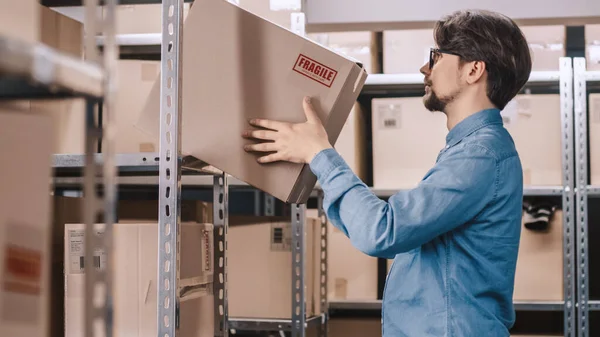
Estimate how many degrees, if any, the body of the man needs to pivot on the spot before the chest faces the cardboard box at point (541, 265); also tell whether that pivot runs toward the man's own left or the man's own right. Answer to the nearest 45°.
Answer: approximately 90° to the man's own right

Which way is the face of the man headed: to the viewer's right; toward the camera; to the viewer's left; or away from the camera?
to the viewer's left

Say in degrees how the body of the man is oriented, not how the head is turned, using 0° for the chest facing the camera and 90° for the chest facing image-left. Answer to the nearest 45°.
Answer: approximately 90°

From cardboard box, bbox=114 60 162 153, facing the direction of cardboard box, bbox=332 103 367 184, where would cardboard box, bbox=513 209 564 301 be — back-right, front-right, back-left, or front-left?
front-right

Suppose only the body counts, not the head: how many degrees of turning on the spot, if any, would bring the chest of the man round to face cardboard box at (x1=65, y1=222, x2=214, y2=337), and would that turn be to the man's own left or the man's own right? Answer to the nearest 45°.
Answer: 0° — they already face it

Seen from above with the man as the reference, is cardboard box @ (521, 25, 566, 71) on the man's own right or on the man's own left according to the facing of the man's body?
on the man's own right

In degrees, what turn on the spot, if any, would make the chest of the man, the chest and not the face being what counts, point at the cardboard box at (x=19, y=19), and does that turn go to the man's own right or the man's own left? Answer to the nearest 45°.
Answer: approximately 45° to the man's own left

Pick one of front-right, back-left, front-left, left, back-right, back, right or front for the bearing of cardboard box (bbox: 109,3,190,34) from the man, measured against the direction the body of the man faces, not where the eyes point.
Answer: front-right

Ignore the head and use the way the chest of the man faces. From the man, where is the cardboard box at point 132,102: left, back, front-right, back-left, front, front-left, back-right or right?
front-right

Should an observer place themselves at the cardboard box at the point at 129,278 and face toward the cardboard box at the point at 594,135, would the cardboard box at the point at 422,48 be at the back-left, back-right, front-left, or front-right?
front-left

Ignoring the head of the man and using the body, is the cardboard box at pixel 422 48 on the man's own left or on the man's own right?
on the man's own right

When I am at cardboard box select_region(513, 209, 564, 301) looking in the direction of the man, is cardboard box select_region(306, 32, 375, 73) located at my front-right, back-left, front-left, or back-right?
front-right
